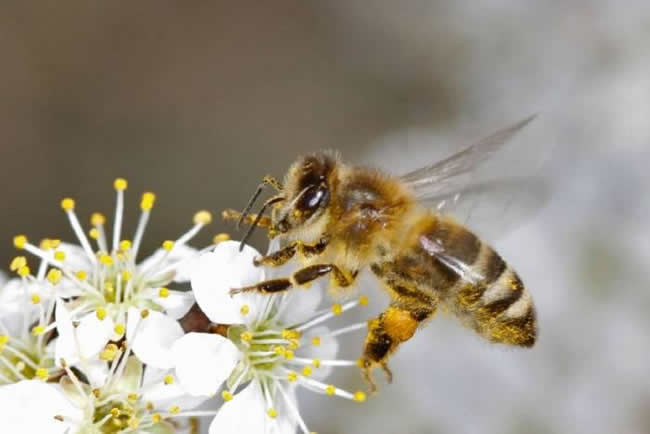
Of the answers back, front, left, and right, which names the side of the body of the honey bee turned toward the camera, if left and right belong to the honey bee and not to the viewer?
left

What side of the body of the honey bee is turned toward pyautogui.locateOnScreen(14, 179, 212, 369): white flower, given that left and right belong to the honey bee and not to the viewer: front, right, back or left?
front
